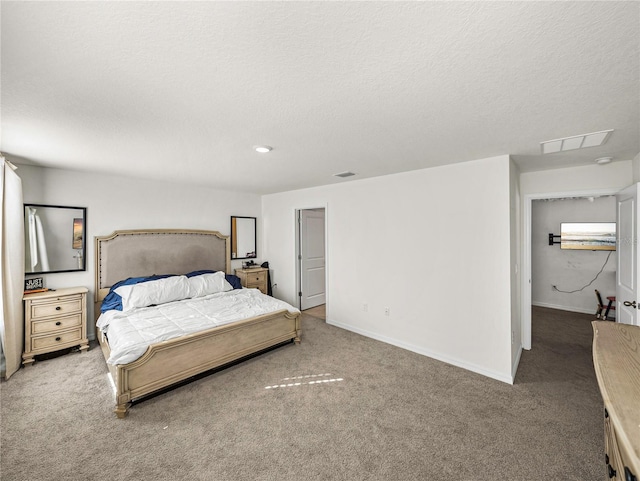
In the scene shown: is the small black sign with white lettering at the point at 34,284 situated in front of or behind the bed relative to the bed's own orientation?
behind

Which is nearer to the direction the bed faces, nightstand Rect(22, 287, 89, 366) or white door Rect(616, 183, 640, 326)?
the white door

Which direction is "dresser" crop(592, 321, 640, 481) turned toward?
to the viewer's left

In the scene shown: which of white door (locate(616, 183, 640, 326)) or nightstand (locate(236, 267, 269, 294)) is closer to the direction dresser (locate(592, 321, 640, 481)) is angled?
the nightstand

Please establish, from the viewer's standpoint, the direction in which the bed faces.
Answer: facing the viewer and to the right of the viewer

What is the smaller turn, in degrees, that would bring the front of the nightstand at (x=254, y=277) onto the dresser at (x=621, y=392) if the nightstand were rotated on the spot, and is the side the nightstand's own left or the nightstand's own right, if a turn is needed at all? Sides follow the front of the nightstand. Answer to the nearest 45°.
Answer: approximately 45° to the nightstand's own right

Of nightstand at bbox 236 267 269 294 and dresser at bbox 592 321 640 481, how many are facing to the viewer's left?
1

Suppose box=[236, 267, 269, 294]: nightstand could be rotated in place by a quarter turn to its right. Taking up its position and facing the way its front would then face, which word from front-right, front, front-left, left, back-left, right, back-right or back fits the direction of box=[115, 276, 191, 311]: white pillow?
front

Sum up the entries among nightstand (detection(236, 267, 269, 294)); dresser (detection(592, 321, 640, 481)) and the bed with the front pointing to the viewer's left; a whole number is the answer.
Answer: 1

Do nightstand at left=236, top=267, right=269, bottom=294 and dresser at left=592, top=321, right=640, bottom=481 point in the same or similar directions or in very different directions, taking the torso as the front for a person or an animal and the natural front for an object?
very different directions

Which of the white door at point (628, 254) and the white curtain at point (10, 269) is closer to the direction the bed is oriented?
the white door

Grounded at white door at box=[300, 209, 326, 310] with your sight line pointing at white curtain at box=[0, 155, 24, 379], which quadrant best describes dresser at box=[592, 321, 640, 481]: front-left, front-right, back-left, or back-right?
front-left

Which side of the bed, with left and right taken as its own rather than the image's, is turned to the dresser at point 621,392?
front

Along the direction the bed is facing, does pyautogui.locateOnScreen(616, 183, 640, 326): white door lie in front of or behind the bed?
in front

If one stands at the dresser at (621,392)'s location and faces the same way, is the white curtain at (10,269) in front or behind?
in front
